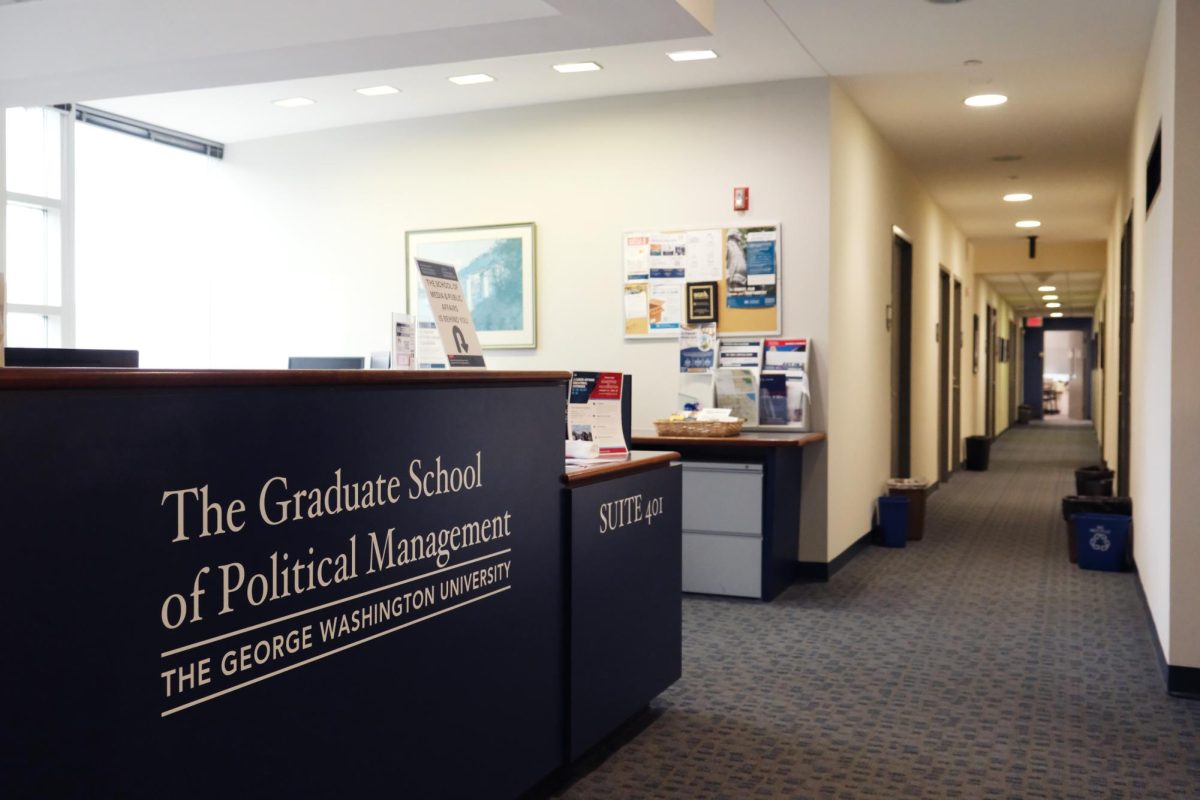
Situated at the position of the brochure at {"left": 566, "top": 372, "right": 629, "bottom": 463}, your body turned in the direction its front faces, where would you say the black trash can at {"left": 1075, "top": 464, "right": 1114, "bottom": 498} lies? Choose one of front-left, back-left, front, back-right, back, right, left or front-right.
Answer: back-left

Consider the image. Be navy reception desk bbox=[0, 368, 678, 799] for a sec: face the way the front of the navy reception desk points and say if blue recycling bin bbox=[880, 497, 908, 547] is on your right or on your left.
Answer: on your left

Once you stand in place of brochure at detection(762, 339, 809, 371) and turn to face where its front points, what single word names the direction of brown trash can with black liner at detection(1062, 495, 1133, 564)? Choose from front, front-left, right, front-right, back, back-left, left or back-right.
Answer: back-left

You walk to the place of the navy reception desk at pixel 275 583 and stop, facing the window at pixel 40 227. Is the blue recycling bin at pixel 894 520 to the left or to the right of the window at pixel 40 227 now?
right

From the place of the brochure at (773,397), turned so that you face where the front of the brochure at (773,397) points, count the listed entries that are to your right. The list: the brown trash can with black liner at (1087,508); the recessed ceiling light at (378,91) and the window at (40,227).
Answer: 2

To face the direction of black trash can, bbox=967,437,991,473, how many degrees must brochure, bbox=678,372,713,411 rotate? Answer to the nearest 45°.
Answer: approximately 135° to its left
